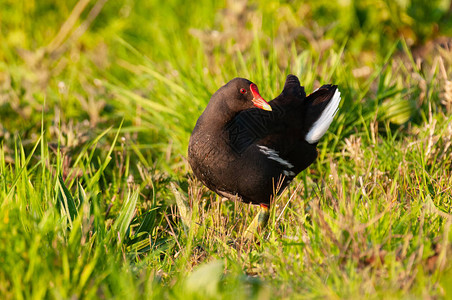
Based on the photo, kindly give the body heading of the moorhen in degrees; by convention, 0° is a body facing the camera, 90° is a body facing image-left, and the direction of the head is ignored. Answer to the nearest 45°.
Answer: approximately 90°
